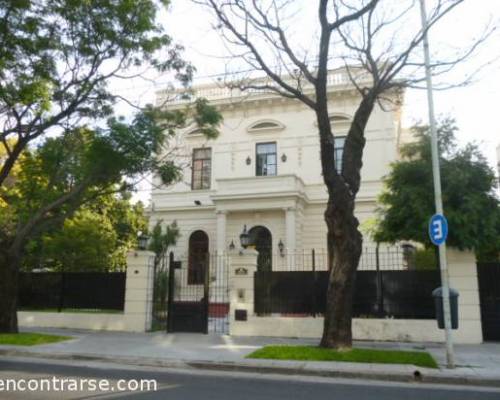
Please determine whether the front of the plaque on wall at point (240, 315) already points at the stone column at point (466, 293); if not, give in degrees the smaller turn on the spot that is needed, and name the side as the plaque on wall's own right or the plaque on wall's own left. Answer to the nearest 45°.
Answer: approximately 90° to the plaque on wall's own left

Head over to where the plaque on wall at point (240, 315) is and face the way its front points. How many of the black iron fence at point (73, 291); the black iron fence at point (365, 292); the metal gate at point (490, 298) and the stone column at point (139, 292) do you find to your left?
2

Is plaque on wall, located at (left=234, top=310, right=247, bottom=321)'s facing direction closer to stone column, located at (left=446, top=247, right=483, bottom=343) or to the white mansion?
the stone column

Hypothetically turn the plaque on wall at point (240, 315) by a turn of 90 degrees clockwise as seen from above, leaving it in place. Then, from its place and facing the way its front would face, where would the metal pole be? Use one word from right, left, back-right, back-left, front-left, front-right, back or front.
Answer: back-left

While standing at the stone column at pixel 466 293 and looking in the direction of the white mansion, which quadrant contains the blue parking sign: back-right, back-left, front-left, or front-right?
back-left

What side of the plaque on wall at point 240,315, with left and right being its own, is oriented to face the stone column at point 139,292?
right

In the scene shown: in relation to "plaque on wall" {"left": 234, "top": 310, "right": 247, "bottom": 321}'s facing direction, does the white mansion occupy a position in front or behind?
behind

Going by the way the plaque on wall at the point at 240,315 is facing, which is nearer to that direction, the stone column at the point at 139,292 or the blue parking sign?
the blue parking sign

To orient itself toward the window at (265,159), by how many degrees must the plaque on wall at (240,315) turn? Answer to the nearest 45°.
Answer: approximately 180°

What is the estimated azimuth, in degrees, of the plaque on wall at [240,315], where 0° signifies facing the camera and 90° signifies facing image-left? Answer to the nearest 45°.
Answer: approximately 0°

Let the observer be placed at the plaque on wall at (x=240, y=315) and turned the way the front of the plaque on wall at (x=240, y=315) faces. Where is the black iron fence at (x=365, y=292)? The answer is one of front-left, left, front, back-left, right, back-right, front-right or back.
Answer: left

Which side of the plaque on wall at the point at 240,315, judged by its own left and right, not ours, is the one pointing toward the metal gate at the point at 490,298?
left

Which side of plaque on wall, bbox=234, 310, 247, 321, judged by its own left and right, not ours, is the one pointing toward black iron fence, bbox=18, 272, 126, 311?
right

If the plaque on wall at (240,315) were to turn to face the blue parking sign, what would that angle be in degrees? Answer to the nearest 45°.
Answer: approximately 45° to its left
